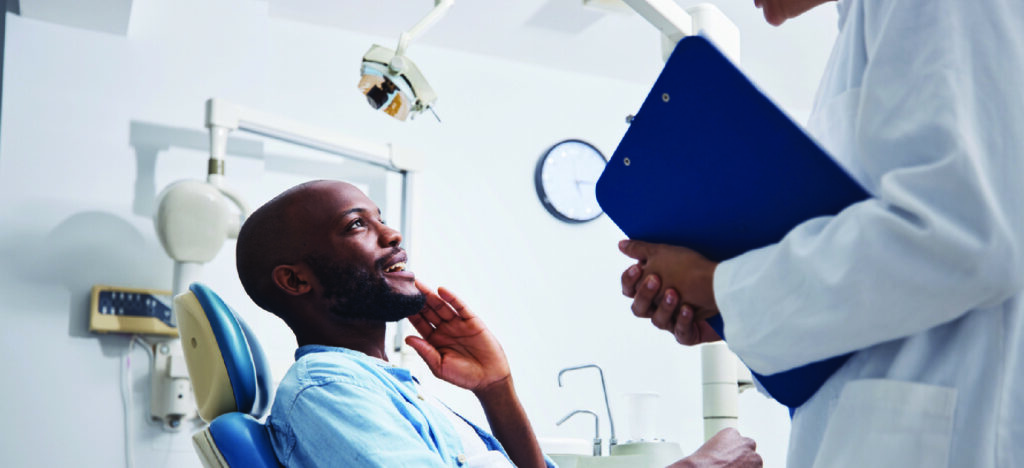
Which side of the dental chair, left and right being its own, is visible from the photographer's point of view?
right

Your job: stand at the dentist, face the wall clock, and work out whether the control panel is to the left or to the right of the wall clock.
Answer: left

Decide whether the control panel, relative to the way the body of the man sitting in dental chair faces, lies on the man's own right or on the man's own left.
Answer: on the man's own left

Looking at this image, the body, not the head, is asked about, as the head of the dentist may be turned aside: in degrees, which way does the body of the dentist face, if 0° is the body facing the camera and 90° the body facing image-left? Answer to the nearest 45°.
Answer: approximately 90°

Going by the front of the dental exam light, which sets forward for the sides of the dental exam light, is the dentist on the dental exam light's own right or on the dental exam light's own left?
on the dental exam light's own left

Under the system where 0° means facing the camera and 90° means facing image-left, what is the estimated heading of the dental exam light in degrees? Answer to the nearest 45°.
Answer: approximately 45°

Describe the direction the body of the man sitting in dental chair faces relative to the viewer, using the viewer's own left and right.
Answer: facing to the right of the viewer

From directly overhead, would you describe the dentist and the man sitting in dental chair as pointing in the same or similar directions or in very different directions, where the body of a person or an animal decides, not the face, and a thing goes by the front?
very different directions
